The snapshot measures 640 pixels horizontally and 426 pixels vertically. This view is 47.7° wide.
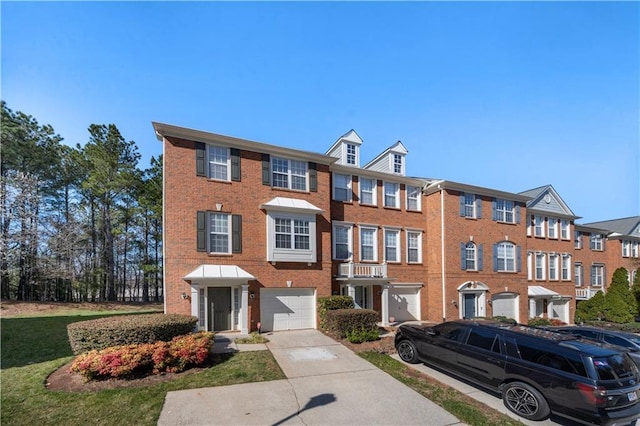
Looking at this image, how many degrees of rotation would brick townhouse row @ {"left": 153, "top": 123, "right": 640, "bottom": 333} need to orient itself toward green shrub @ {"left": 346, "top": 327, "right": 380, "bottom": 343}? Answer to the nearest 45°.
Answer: approximately 45° to its right

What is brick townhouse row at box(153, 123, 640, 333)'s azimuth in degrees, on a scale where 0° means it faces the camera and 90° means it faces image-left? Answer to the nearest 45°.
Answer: approximately 315°
